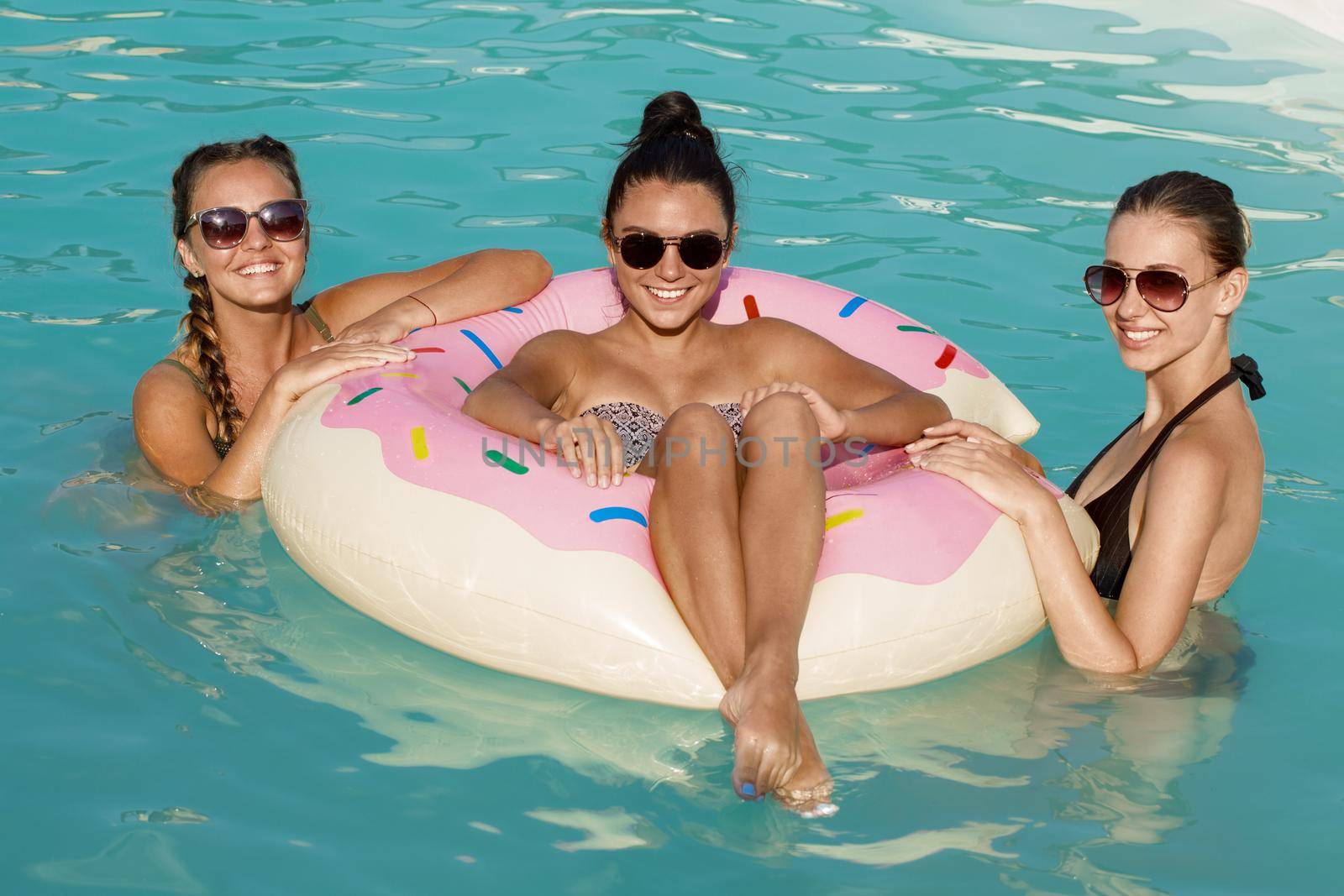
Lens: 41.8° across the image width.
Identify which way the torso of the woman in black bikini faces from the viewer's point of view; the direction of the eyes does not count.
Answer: to the viewer's left

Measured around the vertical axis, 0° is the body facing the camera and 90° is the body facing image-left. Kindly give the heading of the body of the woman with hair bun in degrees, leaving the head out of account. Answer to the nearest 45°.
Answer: approximately 0°

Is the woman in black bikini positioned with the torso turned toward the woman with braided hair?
yes

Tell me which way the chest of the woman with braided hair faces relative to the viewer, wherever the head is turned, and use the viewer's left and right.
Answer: facing the viewer and to the right of the viewer

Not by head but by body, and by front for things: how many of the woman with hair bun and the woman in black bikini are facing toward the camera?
1

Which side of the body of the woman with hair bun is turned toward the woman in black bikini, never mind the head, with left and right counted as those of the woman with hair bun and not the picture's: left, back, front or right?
left

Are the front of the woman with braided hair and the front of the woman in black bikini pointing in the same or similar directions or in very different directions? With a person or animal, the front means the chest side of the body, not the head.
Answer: very different directions

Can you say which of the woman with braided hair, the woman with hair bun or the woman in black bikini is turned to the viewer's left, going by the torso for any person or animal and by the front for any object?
the woman in black bikini

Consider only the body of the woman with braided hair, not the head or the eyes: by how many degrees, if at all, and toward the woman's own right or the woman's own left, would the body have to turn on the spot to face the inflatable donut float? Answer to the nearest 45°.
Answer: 0° — they already face it

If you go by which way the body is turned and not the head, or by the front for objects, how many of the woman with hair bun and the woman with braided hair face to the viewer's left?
0
